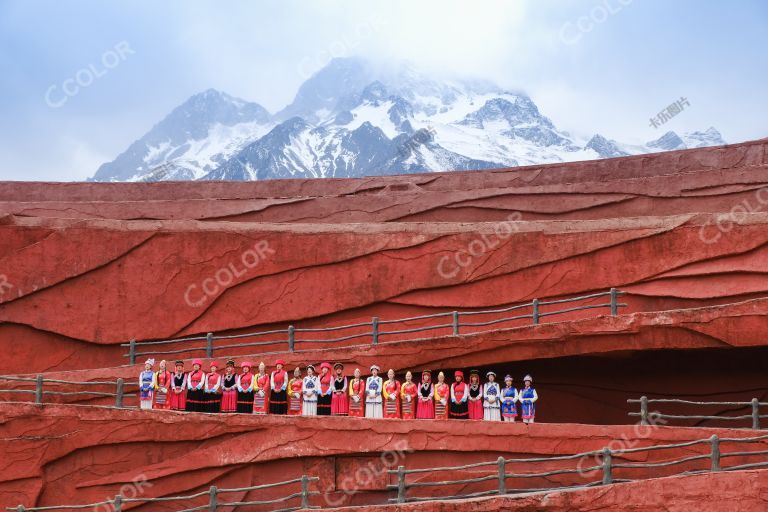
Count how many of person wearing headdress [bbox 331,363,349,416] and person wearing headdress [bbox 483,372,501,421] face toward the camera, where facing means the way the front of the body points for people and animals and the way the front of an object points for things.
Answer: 2

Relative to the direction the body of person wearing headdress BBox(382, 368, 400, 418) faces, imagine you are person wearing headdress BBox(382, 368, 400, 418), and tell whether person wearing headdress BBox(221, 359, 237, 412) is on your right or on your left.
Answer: on your right

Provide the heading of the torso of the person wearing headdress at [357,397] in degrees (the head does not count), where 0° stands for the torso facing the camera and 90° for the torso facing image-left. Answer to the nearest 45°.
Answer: approximately 0°

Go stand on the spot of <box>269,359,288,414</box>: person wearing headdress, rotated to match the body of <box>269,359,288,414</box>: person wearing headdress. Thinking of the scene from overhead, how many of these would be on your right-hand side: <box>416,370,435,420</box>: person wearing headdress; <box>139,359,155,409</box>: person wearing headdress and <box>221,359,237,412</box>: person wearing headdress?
2

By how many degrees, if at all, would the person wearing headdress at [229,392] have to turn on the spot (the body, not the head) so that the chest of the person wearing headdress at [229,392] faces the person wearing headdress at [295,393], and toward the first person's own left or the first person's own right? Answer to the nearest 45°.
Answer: approximately 90° to the first person's own left

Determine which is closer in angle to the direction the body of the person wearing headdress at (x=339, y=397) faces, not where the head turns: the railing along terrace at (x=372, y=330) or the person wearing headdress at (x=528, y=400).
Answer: the person wearing headdress

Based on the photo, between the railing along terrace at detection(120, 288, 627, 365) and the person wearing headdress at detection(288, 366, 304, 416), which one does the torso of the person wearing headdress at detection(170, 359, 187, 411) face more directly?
the person wearing headdress

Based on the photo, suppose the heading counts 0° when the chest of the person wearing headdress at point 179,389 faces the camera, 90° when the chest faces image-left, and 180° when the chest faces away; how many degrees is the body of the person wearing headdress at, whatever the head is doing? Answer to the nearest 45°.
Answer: approximately 0°

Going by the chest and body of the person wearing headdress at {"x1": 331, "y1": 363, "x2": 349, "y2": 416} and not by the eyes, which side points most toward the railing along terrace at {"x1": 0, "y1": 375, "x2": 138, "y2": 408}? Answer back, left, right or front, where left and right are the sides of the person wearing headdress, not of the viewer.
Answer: right

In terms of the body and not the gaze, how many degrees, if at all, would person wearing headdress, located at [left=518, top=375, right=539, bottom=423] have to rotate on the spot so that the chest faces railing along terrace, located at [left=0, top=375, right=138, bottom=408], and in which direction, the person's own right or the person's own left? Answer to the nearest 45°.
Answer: approximately 90° to the person's own right

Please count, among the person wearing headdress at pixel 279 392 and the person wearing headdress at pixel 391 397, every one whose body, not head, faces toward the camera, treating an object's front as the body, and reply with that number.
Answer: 2
